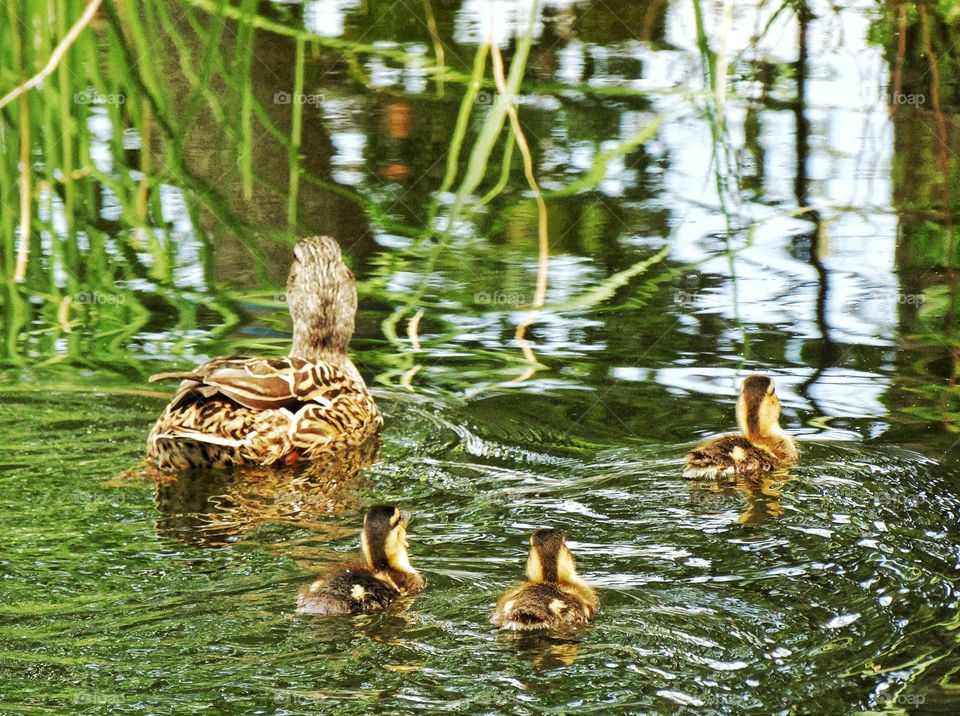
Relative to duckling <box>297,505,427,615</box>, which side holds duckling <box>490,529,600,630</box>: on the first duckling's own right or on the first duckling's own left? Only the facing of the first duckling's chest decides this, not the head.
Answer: on the first duckling's own right

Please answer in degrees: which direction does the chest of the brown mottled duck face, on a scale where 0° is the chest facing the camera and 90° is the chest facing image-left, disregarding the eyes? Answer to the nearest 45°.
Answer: approximately 225°

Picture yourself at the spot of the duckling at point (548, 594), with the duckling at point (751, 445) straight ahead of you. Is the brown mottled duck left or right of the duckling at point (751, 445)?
left

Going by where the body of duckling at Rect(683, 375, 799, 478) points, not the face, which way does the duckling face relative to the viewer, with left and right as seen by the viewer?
facing away from the viewer and to the right of the viewer

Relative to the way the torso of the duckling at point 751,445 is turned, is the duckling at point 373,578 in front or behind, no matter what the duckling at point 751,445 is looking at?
behind

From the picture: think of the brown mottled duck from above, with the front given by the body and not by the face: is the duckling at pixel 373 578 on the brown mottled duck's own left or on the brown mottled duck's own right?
on the brown mottled duck's own right

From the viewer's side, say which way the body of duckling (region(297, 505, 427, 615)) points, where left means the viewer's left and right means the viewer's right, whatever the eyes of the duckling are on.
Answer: facing away from the viewer and to the right of the viewer

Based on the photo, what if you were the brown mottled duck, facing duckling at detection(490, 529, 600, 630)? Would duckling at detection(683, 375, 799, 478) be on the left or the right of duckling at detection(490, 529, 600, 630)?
left
